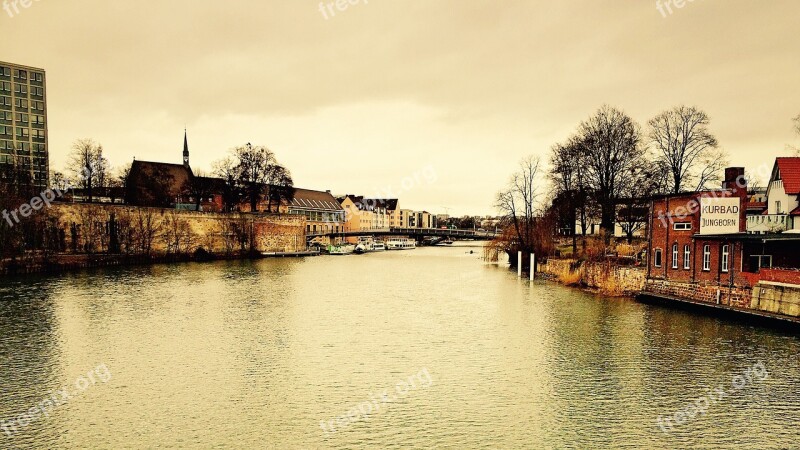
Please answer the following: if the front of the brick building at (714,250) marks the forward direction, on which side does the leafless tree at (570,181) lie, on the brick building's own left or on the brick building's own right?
on the brick building's own right

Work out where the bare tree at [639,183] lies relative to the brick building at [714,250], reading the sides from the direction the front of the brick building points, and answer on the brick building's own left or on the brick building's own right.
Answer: on the brick building's own right

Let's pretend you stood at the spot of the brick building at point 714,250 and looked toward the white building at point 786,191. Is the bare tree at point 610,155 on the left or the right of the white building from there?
left

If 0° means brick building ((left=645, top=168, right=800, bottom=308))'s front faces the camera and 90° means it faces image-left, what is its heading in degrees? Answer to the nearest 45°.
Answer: approximately 45°

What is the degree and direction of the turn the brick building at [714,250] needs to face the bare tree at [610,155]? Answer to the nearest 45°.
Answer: approximately 90° to its right

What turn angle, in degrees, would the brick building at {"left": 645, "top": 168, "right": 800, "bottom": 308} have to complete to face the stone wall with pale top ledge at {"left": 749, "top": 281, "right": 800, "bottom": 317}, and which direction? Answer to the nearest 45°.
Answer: approximately 90° to its left

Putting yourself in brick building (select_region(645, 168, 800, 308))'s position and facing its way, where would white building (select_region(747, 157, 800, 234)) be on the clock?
The white building is roughly at 5 o'clock from the brick building.
